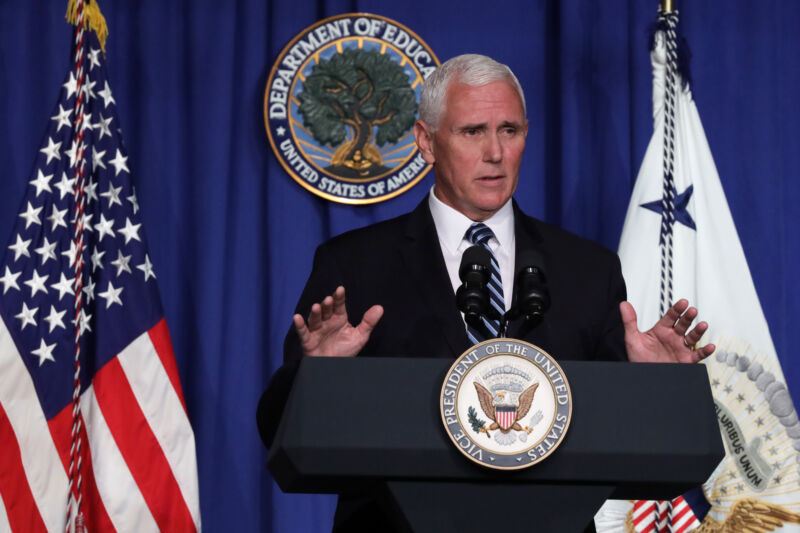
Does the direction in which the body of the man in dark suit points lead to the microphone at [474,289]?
yes

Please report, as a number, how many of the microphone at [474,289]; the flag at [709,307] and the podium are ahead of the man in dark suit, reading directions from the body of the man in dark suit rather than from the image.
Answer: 2

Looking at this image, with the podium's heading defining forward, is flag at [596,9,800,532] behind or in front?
behind

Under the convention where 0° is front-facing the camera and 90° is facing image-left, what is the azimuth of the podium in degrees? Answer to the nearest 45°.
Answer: approximately 0°

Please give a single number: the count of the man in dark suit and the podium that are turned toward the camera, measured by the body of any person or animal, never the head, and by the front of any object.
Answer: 2

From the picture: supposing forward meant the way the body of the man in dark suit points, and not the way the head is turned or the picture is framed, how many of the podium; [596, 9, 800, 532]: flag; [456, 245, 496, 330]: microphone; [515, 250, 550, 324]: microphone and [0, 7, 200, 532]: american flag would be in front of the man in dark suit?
3

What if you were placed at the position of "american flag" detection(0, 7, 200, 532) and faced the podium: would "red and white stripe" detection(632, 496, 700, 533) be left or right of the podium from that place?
left
